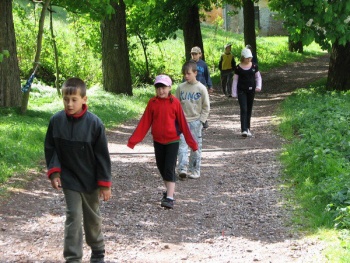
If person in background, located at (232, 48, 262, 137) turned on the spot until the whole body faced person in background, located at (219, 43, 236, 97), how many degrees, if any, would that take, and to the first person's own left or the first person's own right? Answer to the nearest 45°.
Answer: approximately 180°

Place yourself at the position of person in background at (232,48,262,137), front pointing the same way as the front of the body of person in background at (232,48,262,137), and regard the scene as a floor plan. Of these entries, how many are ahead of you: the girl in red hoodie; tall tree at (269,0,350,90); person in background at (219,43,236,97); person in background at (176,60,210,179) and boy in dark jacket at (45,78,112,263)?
3

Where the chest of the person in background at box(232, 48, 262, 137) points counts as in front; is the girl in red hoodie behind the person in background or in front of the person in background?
in front

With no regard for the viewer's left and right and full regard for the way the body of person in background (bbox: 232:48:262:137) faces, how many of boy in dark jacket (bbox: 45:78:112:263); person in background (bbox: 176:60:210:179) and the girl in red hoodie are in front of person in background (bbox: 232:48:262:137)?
3

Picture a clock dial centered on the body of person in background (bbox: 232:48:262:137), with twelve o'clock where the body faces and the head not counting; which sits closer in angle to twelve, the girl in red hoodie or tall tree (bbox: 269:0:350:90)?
the girl in red hoodie

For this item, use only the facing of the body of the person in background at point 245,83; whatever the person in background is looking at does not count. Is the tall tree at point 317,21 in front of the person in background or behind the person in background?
behind

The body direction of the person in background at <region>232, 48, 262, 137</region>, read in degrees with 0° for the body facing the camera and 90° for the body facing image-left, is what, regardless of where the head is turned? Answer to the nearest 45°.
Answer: approximately 0°

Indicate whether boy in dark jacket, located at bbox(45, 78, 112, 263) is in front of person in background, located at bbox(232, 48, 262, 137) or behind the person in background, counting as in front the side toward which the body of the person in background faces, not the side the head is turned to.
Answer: in front
